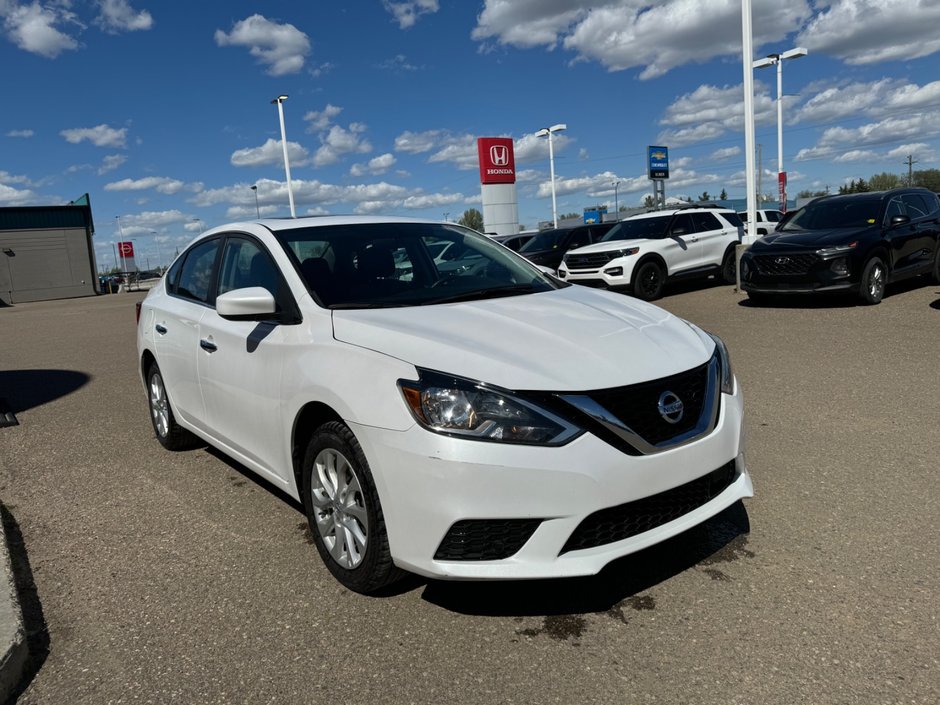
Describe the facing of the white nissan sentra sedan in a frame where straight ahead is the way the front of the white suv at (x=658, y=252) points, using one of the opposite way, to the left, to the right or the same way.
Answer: to the left

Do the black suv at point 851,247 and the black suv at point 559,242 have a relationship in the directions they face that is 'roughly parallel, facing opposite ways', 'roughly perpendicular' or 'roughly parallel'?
roughly parallel

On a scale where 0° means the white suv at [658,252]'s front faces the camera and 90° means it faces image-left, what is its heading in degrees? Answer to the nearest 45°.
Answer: approximately 45°

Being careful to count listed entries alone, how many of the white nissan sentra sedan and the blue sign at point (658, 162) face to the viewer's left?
0

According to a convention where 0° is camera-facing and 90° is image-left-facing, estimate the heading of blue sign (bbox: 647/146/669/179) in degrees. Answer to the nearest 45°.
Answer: approximately 0°

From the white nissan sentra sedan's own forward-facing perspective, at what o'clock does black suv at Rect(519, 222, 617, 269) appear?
The black suv is roughly at 8 o'clock from the white nissan sentra sedan.

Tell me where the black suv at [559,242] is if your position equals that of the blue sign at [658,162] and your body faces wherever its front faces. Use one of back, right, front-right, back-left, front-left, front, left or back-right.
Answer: front

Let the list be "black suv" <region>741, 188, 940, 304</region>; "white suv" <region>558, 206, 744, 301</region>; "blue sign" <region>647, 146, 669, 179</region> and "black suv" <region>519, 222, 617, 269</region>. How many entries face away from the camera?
0

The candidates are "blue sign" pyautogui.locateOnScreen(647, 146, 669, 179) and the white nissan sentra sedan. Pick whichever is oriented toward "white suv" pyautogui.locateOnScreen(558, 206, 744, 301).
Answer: the blue sign

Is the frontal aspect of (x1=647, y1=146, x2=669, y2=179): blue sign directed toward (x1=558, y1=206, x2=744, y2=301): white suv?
yes

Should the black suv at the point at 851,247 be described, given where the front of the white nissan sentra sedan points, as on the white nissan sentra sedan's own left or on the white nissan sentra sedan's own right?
on the white nissan sentra sedan's own left

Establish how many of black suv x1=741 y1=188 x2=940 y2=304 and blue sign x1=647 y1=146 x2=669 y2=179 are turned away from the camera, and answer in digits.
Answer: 0

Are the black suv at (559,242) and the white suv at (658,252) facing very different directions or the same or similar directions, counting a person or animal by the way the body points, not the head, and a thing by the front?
same or similar directions

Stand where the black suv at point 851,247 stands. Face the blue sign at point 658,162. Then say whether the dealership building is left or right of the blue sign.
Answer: left

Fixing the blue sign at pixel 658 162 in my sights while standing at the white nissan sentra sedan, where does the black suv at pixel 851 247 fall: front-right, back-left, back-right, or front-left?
front-right
